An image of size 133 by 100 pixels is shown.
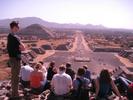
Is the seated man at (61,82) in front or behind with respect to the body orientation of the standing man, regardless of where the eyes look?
in front

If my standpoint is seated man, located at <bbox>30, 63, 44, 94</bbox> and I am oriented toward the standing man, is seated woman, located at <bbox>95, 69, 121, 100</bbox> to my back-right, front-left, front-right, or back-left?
back-left

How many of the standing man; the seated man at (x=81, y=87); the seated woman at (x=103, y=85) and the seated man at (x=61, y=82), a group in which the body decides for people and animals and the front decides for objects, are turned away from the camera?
3

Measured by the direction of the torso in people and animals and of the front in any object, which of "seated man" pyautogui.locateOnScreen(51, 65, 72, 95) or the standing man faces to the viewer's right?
the standing man

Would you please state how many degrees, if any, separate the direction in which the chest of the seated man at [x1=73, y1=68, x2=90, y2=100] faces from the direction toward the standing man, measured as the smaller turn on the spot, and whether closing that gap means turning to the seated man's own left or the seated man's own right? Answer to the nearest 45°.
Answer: approximately 90° to the seated man's own left

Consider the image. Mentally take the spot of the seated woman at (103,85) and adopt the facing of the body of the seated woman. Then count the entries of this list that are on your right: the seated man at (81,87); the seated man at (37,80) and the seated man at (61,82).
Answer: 0

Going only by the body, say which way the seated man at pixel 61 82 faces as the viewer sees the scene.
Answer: away from the camera

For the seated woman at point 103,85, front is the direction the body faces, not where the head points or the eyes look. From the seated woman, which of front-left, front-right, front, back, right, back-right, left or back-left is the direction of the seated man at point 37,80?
left

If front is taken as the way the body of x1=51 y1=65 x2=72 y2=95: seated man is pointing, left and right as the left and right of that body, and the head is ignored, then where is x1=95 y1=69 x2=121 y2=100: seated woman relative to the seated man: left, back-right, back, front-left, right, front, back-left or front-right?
right

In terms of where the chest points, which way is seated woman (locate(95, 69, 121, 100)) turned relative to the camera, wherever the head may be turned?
away from the camera

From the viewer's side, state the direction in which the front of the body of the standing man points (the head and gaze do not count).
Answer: to the viewer's right

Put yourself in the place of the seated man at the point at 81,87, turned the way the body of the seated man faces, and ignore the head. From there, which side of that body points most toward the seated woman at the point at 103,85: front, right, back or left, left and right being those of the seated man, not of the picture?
right

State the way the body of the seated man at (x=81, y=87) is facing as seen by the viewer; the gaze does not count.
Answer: away from the camera

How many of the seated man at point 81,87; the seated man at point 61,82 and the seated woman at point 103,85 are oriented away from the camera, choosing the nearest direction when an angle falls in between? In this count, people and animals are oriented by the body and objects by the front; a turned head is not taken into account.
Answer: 3

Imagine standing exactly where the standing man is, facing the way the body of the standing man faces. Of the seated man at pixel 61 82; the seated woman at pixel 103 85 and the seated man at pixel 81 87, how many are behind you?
0
